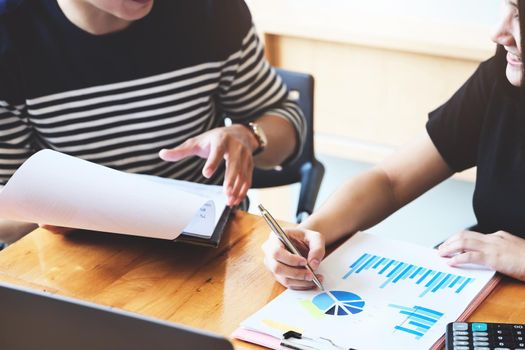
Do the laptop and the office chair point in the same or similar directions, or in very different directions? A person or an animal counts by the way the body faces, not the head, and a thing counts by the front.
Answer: very different directions

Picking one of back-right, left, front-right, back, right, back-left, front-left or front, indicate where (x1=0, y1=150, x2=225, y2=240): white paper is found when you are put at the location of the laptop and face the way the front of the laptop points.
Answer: front-left

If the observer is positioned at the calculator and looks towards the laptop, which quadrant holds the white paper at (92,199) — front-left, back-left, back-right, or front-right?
front-right

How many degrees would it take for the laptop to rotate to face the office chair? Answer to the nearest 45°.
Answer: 0° — it already faces it

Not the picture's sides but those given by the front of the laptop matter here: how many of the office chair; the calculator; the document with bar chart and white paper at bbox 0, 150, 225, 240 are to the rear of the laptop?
0

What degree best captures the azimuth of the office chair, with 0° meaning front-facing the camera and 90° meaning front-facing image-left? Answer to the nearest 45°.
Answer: approximately 45°

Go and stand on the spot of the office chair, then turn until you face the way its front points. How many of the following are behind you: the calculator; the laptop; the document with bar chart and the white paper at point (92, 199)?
0

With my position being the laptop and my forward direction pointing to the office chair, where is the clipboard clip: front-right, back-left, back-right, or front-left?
front-right

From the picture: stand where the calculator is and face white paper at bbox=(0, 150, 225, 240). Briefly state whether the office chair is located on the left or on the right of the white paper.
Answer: right

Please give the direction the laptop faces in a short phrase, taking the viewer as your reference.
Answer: facing away from the viewer and to the right of the viewer

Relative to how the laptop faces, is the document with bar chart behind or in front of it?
in front

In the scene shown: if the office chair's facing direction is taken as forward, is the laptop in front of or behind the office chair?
in front
